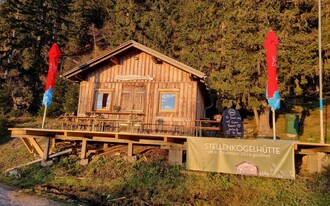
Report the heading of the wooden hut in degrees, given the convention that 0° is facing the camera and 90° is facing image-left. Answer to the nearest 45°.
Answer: approximately 0°

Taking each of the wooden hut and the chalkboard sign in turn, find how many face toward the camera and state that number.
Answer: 2

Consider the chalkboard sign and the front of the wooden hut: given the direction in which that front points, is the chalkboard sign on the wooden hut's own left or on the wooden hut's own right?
on the wooden hut's own left

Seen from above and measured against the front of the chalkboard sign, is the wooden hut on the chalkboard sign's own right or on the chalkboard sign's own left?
on the chalkboard sign's own right
